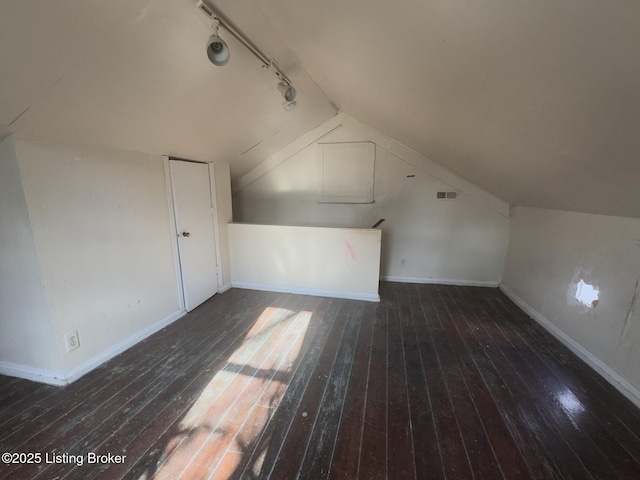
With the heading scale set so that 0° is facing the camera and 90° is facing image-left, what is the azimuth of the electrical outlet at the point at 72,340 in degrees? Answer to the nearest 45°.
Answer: approximately 315°

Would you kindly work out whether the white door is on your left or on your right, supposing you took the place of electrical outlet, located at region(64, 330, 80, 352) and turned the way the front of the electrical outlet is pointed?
on your left
